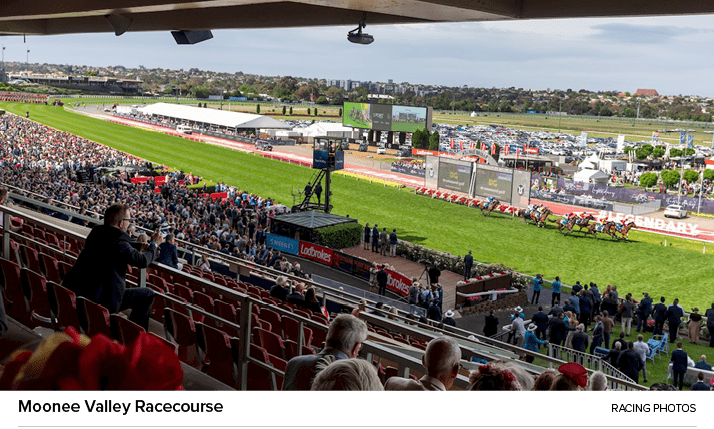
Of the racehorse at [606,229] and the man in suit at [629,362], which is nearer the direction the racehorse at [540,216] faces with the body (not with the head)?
the racehorse

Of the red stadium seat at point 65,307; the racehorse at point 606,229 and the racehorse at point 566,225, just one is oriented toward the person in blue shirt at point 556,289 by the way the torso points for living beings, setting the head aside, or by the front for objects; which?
the red stadium seat

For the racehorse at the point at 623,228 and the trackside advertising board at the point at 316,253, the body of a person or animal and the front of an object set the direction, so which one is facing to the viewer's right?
the racehorse

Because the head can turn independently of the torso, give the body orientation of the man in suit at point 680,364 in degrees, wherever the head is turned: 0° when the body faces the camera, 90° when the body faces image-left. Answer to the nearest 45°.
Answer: approximately 180°

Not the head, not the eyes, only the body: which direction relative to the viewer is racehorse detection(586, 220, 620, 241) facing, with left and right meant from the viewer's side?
facing to the right of the viewer

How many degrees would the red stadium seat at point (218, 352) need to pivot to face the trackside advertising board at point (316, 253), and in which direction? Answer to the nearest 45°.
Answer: approximately 45° to its left

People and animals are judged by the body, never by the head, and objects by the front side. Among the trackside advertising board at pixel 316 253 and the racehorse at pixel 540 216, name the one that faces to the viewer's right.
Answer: the racehorse

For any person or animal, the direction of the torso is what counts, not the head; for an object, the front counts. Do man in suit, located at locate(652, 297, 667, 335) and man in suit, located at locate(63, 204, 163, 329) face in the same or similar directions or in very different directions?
same or similar directions

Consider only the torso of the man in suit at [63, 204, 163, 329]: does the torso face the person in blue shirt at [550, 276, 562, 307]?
yes

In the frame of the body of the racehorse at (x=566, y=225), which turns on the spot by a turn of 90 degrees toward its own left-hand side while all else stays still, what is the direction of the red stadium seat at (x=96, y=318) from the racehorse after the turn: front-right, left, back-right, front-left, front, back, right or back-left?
back

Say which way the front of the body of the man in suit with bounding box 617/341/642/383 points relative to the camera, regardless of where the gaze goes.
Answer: away from the camera

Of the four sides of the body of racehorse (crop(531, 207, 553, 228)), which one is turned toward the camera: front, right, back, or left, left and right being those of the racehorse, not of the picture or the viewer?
right

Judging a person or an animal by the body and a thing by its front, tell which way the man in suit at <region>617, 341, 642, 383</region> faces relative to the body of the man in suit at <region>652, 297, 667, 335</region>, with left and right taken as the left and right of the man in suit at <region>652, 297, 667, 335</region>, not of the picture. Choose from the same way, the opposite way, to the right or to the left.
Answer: the same way

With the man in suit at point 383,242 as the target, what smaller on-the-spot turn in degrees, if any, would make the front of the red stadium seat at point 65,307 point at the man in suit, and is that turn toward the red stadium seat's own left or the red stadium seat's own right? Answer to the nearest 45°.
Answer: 0° — it already faces them

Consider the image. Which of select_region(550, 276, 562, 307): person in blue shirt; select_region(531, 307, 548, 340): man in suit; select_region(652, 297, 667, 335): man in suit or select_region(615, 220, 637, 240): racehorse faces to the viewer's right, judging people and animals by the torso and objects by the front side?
the racehorse

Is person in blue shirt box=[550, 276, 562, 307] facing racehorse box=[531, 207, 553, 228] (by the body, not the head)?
yes

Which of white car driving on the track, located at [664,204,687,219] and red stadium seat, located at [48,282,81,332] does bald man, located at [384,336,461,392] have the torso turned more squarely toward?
the white car driving on the track

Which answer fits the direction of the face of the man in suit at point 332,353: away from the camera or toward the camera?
away from the camera

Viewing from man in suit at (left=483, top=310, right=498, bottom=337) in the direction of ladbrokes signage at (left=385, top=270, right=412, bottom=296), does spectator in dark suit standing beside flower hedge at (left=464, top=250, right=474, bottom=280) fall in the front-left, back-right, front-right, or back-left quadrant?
front-right

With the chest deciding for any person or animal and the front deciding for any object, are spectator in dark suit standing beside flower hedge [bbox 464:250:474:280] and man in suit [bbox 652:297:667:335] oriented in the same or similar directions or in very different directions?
same or similar directions

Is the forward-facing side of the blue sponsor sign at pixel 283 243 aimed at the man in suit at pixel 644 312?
no

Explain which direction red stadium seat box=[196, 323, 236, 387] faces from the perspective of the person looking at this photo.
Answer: facing away from the viewer and to the right of the viewer

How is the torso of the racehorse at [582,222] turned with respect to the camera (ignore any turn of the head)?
to the viewer's right
